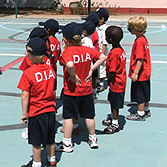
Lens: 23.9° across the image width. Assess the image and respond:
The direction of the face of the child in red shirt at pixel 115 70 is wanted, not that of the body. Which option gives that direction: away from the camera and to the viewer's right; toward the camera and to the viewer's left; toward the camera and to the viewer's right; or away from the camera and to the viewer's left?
away from the camera and to the viewer's left

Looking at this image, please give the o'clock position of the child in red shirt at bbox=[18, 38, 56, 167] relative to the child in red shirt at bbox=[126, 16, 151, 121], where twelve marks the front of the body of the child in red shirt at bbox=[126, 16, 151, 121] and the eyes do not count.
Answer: the child in red shirt at bbox=[18, 38, 56, 167] is roughly at 10 o'clock from the child in red shirt at bbox=[126, 16, 151, 121].

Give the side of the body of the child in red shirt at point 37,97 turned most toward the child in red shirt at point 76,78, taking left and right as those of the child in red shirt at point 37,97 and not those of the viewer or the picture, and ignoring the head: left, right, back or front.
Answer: right

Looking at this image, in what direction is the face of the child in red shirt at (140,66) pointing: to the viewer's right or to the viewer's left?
to the viewer's left

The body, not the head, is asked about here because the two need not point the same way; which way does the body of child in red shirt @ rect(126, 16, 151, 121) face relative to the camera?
to the viewer's left

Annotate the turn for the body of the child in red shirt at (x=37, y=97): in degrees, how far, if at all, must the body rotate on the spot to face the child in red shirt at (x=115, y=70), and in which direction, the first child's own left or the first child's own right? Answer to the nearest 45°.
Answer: approximately 90° to the first child's own right

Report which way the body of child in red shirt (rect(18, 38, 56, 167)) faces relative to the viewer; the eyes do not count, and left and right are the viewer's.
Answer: facing away from the viewer and to the left of the viewer

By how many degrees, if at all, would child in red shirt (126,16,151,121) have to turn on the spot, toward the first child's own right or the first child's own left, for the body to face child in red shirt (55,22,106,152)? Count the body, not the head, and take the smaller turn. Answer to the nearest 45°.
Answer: approximately 45° to the first child's own left
